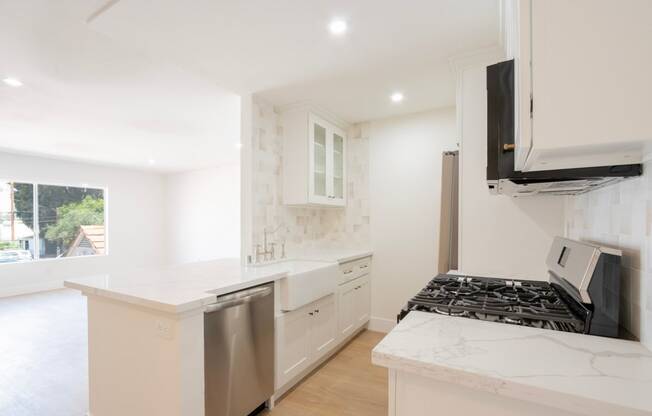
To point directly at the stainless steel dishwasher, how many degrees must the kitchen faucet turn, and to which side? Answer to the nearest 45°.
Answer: approximately 45° to its right

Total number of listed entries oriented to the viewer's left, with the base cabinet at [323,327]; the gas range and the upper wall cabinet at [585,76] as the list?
2

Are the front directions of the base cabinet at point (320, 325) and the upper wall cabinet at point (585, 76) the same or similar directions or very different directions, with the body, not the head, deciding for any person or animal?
very different directions

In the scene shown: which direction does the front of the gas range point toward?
to the viewer's left

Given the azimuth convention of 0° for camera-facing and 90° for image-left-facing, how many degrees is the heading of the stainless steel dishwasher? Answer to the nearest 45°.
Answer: approximately 315°

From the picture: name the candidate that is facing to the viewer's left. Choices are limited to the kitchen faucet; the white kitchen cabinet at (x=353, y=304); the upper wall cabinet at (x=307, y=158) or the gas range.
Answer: the gas range

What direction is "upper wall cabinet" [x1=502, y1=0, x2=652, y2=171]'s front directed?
to the viewer's left

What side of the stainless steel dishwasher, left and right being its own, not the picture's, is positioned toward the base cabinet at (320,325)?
left

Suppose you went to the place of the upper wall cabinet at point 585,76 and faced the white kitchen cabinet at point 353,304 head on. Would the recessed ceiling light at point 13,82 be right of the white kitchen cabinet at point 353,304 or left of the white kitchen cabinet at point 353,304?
left

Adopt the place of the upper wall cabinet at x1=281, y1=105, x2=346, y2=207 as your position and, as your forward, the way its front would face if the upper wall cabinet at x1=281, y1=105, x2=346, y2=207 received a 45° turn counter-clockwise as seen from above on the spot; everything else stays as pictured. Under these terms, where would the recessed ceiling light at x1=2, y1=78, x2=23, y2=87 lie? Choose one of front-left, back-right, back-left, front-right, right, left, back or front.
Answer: back

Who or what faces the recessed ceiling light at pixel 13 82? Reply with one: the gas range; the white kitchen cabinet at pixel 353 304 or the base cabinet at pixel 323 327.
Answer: the gas range

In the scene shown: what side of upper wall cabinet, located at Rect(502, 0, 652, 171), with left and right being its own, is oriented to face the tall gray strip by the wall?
right

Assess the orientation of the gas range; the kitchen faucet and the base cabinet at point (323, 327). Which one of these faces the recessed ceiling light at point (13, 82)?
the gas range

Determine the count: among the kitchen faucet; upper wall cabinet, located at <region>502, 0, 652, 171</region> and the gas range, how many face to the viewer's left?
2

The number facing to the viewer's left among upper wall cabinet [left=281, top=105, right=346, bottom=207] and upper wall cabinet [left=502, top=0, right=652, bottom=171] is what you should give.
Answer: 1

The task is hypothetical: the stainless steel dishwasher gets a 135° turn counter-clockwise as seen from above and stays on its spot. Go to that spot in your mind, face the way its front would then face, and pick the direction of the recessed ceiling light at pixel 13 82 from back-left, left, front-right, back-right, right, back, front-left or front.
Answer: front-left
